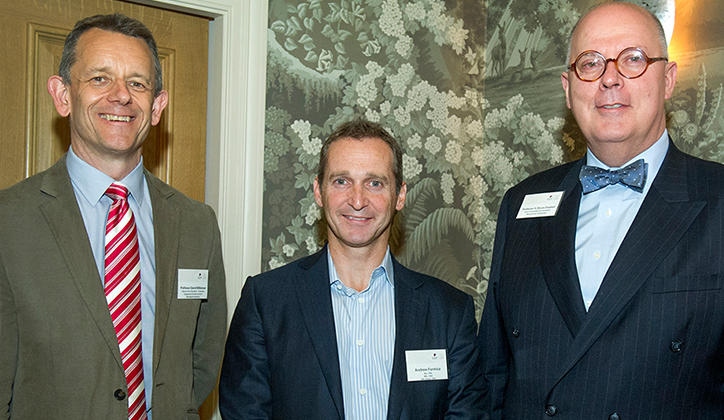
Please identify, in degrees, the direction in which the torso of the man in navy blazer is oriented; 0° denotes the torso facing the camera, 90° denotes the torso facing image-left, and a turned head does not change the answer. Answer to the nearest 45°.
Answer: approximately 0°

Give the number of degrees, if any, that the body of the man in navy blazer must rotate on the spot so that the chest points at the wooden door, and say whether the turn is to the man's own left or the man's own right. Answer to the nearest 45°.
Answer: approximately 135° to the man's own right
